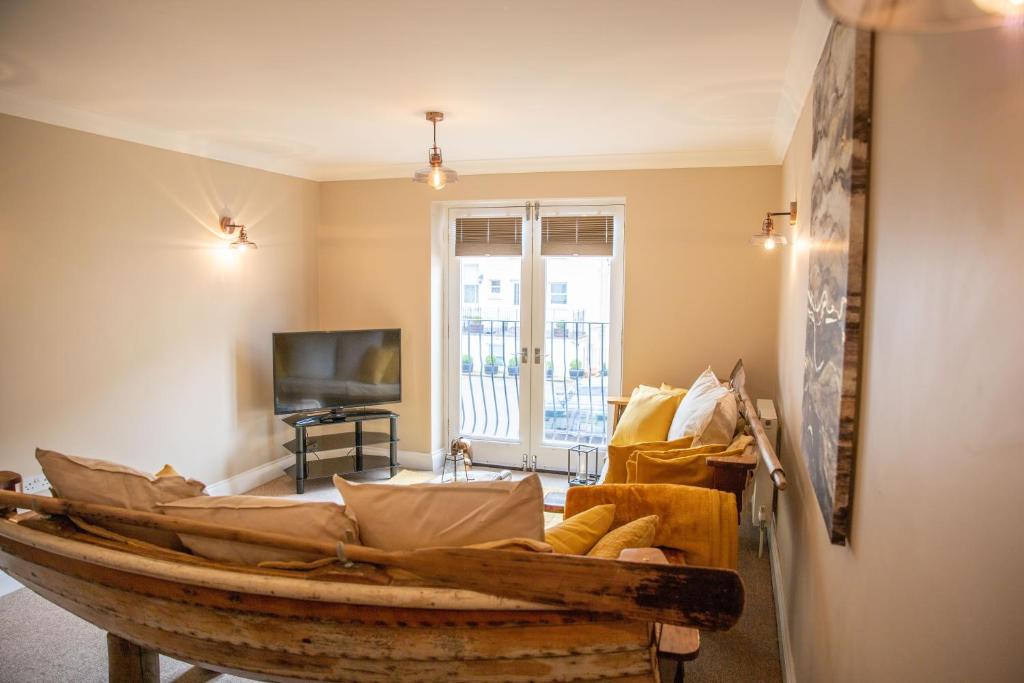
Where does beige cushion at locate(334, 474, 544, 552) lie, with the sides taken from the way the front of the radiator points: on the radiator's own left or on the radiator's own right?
on the radiator's own left

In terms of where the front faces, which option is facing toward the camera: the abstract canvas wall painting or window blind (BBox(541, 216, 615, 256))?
the window blind

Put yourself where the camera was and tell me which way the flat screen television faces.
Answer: facing the viewer and to the right of the viewer

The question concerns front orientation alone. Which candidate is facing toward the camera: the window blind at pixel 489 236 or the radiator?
the window blind

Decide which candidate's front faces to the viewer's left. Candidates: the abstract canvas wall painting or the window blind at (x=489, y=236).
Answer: the abstract canvas wall painting

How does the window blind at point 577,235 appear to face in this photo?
toward the camera

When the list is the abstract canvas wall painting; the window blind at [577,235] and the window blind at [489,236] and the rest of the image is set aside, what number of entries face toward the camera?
2

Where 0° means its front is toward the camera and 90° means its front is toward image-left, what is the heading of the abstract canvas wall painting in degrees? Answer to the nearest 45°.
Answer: approximately 90°

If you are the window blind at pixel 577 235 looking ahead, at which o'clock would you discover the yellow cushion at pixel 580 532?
The yellow cushion is roughly at 12 o'clock from the window blind.

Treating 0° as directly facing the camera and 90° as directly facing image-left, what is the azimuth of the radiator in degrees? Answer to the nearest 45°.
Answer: approximately 90°

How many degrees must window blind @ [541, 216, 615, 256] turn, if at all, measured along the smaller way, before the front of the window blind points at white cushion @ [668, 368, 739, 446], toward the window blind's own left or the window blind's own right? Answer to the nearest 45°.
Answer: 0° — it already faces it

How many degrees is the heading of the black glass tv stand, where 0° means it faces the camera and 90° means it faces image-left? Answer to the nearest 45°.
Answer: approximately 315°

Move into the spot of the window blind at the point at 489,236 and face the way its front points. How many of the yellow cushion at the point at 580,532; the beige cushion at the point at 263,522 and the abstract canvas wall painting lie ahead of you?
3

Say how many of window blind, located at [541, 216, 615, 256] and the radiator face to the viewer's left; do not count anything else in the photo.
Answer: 1

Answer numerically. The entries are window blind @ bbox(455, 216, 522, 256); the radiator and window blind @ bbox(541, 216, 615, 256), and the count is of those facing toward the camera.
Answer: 2

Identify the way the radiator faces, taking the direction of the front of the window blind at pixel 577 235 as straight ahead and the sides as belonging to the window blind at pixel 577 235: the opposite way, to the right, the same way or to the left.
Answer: to the right

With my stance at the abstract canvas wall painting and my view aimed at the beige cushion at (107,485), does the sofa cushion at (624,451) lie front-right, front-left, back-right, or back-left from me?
front-right

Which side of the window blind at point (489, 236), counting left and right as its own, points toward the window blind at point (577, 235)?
left

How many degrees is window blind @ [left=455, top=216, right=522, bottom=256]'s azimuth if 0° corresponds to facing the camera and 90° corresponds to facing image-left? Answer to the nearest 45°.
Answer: approximately 0°

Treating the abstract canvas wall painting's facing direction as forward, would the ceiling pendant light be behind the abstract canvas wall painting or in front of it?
in front

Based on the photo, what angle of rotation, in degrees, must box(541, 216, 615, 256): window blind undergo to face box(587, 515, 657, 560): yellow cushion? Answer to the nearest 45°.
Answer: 0° — it already faces it

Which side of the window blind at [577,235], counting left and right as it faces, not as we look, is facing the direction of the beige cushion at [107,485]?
front
